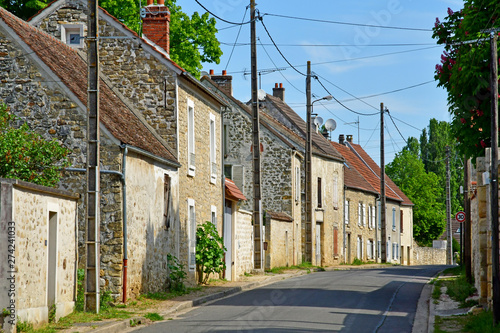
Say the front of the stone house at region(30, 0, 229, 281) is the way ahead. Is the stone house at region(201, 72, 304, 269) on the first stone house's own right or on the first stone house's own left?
on the first stone house's own left

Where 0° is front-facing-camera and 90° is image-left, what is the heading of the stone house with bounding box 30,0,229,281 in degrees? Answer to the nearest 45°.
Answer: approximately 315°

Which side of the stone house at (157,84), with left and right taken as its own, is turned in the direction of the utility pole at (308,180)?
left

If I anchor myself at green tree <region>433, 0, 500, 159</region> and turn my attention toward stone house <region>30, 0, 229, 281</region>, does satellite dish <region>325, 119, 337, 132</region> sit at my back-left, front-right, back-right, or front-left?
front-right

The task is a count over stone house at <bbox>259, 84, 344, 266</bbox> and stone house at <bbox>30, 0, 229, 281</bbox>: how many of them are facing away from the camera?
0

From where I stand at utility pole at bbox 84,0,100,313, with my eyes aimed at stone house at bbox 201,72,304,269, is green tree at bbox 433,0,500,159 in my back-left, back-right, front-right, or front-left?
front-right

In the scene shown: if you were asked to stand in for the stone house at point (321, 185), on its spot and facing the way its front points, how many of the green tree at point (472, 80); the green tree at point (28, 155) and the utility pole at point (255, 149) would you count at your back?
0

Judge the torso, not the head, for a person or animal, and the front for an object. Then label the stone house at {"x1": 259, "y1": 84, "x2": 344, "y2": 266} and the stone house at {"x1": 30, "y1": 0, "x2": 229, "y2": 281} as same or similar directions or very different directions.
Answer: same or similar directions

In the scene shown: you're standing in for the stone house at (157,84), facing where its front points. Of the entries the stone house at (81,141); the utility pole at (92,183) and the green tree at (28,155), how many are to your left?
0

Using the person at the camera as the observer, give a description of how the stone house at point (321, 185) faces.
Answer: facing the viewer and to the right of the viewer

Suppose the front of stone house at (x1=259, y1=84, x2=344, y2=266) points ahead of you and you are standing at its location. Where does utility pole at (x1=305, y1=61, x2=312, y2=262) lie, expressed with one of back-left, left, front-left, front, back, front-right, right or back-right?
front-right
